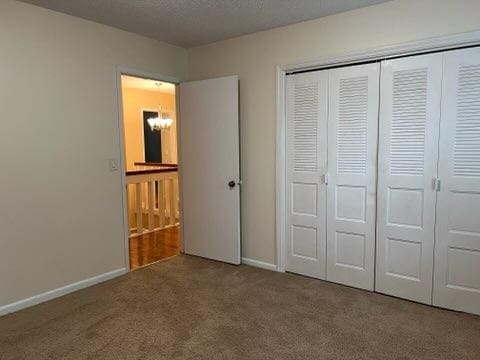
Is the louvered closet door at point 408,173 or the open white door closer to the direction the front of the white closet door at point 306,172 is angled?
the open white door

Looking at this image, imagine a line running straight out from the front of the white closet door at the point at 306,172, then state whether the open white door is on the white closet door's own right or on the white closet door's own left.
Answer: on the white closet door's own right

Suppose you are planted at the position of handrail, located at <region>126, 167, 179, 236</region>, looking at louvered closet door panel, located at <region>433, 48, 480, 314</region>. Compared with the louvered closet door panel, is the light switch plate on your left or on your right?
right

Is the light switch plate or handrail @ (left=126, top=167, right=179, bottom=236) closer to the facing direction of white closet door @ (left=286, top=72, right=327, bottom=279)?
the light switch plate

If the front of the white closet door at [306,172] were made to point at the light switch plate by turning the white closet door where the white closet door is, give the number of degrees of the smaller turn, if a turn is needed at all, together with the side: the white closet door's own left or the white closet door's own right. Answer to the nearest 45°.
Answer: approximately 45° to the white closet door's own right

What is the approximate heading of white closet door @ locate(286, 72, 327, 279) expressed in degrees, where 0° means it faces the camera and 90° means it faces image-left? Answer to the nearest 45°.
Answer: approximately 45°

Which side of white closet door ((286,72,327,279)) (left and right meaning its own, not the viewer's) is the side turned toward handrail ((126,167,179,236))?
right

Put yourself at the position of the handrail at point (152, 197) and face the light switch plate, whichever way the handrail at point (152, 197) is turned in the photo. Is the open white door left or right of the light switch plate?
left
